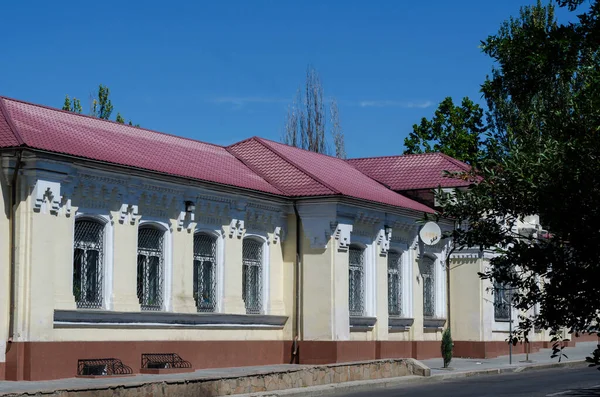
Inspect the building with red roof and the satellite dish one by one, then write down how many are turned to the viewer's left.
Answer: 0

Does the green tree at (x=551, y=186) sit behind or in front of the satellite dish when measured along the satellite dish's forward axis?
in front

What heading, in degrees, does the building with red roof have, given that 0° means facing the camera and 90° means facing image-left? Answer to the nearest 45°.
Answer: approximately 315°

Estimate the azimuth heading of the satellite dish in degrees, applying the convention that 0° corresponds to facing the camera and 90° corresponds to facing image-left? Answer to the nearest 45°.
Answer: approximately 0°
